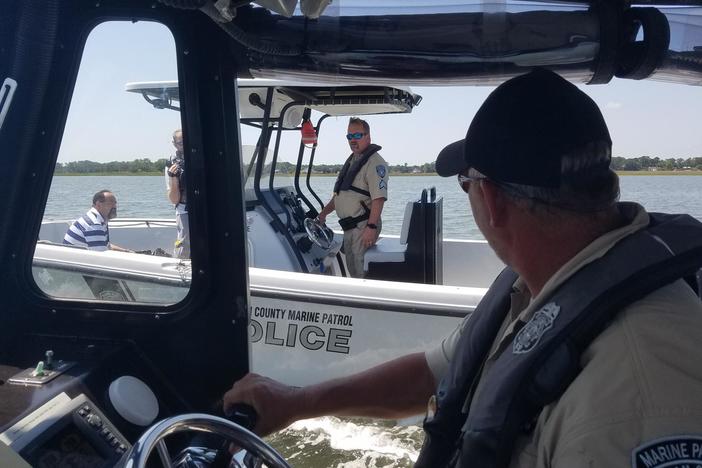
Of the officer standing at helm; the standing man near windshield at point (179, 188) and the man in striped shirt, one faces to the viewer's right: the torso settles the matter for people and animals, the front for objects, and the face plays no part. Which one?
the man in striped shirt

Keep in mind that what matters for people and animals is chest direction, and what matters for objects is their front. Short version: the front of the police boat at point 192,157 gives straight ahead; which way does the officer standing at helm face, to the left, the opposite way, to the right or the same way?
to the left

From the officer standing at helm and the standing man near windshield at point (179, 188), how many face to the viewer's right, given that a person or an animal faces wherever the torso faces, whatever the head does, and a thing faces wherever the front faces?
0

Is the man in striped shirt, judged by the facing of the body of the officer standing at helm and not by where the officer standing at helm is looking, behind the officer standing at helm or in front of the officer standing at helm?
in front

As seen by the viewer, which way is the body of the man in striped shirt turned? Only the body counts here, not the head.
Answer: to the viewer's right

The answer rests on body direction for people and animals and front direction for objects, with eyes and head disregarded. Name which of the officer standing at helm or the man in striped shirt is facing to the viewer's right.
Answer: the man in striped shirt

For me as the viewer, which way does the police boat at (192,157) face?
facing away from the viewer and to the left of the viewer

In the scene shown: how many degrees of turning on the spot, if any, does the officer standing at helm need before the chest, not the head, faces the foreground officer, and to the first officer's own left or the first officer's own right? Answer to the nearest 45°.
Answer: approximately 45° to the first officer's own left

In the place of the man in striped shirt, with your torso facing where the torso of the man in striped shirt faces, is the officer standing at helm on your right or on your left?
on your right

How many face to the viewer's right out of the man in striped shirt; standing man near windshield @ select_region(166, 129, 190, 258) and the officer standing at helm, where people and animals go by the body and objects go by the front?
1

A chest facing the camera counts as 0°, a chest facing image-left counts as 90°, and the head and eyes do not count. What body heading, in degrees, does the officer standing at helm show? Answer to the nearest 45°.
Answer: approximately 45°

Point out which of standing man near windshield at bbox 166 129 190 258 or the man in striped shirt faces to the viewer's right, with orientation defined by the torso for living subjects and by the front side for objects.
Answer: the man in striped shirt

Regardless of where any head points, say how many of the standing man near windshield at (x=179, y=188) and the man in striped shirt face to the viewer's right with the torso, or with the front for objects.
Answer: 1
